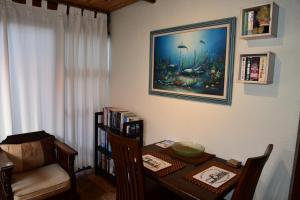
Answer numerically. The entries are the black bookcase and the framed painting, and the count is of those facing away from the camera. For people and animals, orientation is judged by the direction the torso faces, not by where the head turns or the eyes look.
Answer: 0

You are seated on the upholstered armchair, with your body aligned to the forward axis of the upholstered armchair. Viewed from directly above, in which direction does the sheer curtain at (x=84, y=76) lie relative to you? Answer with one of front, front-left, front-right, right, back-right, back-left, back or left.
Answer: left

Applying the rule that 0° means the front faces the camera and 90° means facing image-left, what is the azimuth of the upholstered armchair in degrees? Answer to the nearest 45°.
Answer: approximately 315°

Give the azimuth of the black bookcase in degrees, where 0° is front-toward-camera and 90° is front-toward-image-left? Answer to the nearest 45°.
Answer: approximately 45°

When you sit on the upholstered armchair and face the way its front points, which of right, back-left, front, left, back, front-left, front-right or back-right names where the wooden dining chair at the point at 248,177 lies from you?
front

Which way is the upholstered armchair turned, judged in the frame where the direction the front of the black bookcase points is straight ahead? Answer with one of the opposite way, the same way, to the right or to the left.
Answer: to the left

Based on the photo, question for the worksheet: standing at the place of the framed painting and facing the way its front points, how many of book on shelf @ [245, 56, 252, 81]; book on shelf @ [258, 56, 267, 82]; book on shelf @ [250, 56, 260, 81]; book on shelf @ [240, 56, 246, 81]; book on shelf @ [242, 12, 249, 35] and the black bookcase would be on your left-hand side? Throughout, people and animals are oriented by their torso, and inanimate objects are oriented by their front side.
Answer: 5

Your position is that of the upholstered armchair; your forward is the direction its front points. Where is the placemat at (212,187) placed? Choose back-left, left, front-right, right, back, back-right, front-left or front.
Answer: front

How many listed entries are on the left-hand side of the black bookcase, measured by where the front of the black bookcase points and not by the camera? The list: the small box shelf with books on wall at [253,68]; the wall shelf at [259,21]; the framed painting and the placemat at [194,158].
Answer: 4

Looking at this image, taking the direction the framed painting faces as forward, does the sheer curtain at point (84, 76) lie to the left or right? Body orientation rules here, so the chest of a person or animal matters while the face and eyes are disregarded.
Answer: on its right

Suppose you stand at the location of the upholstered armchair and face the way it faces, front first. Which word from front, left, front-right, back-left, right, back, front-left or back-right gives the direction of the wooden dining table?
front

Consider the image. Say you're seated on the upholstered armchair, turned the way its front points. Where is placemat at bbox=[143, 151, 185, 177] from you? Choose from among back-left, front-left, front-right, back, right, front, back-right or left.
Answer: front

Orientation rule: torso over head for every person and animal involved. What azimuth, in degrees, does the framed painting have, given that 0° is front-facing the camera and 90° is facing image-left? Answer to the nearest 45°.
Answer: approximately 45°

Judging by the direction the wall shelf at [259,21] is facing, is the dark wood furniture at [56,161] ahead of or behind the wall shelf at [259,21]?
ahead

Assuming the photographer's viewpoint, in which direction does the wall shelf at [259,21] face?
facing the viewer and to the left of the viewer
